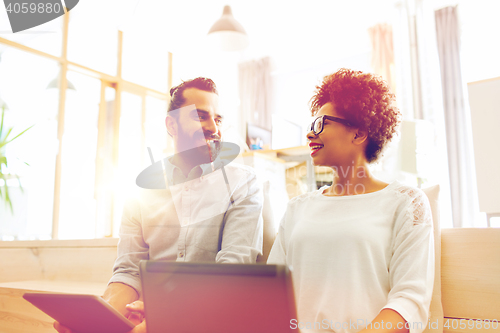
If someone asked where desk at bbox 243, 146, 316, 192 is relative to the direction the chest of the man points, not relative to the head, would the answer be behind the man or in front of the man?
behind

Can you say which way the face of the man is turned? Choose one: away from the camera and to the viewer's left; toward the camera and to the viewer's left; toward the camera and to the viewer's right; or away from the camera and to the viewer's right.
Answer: toward the camera and to the viewer's right

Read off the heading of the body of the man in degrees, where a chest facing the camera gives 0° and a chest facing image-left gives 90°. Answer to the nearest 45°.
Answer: approximately 0°

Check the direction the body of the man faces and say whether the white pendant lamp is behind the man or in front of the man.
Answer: behind

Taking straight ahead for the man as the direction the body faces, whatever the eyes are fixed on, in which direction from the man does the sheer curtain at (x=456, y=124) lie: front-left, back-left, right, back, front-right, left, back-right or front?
back-left

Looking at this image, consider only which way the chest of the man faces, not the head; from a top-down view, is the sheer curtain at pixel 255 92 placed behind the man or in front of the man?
behind

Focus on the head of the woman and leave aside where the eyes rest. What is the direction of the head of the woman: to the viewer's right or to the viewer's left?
to the viewer's left
